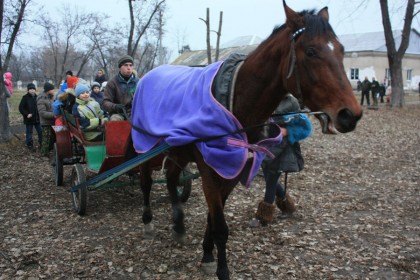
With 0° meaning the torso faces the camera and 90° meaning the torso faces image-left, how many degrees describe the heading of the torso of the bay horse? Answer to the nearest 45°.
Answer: approximately 315°

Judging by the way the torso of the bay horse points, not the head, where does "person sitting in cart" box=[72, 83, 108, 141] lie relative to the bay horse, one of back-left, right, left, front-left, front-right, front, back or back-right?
back

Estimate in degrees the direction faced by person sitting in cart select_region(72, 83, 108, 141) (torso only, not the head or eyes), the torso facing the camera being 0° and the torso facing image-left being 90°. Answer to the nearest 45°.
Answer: approximately 315°

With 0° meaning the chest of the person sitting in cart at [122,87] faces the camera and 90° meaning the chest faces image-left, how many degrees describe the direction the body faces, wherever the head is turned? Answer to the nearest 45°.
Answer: approximately 315°

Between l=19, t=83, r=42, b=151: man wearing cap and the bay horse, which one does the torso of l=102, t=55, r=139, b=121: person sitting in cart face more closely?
the bay horse

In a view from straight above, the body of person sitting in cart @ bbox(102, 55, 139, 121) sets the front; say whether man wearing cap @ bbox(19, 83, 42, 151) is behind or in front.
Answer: behind
